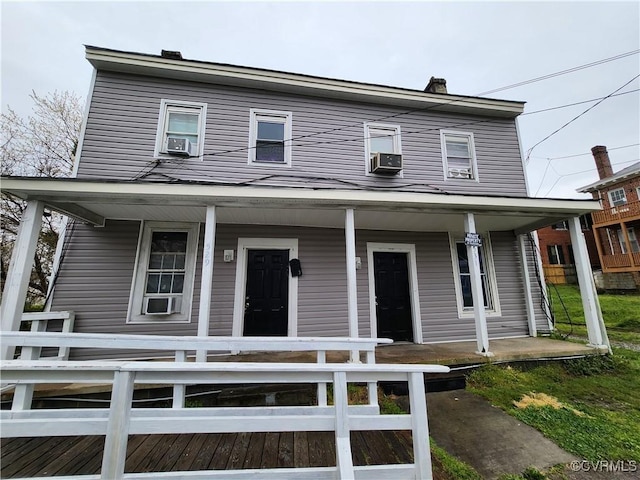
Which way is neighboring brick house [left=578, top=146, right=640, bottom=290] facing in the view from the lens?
facing the viewer and to the left of the viewer

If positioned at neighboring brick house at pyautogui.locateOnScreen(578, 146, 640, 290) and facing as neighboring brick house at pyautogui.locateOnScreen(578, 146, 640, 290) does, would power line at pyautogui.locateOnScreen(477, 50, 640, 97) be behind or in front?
in front

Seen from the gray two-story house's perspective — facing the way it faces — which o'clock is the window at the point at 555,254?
The window is roughly at 8 o'clock from the gray two-story house.

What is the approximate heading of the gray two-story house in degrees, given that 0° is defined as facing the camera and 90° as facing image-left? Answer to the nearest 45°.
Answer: approximately 0°

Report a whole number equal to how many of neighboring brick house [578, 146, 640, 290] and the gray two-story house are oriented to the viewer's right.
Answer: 0

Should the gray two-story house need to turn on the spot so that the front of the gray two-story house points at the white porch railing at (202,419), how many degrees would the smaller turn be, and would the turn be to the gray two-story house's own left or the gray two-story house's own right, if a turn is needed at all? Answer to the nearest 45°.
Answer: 0° — it already faces it

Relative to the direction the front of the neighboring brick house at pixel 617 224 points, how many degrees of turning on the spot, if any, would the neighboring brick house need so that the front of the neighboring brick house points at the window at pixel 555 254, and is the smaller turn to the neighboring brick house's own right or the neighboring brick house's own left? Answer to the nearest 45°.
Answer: approximately 90° to the neighboring brick house's own right

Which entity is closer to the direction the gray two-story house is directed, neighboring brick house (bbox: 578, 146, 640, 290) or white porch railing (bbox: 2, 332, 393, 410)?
the white porch railing
